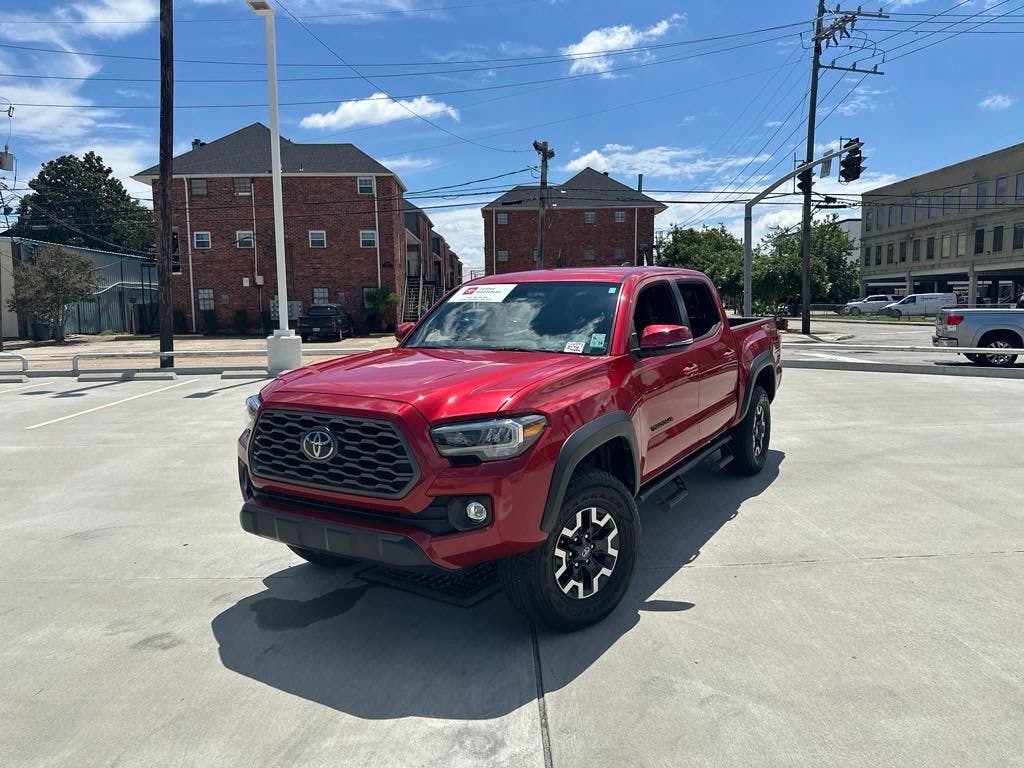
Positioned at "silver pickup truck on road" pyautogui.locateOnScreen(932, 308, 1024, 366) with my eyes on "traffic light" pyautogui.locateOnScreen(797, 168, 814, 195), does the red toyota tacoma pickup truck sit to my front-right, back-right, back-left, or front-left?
back-left

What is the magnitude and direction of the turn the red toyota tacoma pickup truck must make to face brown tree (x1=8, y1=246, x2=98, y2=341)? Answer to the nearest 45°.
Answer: approximately 90° to its right

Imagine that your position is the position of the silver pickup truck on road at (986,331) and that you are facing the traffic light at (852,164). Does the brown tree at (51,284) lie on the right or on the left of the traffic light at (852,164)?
left

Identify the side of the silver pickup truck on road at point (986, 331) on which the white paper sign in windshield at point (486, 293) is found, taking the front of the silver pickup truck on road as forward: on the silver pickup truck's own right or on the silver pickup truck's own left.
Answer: on the silver pickup truck's own right

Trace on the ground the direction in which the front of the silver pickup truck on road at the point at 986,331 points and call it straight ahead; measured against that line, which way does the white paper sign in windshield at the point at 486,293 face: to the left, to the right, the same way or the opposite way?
to the right

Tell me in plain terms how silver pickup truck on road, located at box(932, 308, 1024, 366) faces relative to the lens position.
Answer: facing to the right of the viewer

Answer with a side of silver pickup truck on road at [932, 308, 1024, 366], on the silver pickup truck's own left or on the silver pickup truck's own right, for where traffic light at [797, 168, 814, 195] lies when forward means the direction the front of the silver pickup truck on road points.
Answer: on the silver pickup truck's own left

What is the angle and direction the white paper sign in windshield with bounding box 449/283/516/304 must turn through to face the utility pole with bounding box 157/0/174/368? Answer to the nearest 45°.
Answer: approximately 90° to its right

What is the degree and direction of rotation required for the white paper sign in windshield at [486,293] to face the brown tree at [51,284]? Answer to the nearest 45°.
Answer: approximately 90° to its right

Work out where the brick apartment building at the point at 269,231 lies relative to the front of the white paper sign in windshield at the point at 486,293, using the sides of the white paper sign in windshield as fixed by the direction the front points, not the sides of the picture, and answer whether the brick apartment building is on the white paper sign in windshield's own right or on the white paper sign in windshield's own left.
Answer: on the white paper sign in windshield's own right

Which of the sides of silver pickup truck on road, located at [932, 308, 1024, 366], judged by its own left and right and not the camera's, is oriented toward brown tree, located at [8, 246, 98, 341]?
back

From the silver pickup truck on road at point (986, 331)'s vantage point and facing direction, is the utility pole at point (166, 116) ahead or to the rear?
to the rear

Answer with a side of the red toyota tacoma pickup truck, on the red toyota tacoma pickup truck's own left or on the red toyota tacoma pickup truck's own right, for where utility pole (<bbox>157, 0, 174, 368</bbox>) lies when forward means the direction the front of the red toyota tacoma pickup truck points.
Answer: on the red toyota tacoma pickup truck's own right

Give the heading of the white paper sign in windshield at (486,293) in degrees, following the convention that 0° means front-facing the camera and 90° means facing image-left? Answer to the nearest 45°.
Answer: approximately 45°
